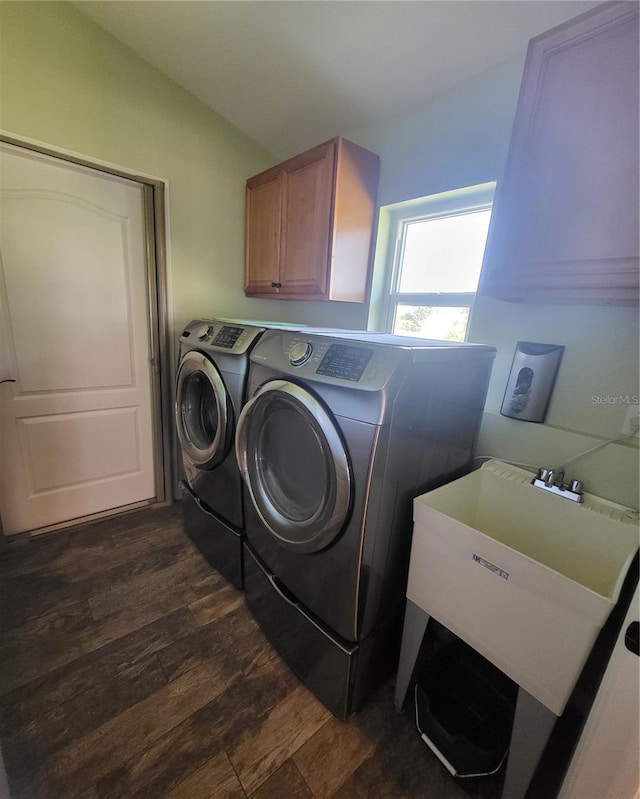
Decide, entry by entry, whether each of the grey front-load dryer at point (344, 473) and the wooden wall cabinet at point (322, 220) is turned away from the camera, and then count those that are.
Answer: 0

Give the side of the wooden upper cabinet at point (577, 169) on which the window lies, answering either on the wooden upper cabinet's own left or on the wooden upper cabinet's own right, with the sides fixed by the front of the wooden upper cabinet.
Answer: on the wooden upper cabinet's own right

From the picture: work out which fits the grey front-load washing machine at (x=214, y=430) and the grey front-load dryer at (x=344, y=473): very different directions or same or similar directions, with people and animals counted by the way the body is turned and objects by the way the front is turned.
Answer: same or similar directions

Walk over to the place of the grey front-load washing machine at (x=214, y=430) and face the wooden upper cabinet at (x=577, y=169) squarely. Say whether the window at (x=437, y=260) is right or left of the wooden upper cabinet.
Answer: left

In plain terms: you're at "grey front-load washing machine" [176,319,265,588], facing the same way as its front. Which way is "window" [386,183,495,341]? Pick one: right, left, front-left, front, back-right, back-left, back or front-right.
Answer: back-left

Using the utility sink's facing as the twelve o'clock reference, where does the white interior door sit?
The white interior door is roughly at 1 o'clock from the utility sink.

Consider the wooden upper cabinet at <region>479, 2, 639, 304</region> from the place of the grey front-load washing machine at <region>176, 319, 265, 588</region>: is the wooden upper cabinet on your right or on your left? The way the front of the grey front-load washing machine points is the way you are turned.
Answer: on your left

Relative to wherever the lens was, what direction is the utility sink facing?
facing the viewer and to the left of the viewer

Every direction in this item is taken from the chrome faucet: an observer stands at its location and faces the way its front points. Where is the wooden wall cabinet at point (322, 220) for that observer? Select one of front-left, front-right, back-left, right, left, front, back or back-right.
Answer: front-right

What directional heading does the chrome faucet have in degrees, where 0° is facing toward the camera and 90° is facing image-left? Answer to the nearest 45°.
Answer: approximately 45°

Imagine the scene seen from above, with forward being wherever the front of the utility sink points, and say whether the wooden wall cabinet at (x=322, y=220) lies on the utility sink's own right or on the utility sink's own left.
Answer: on the utility sink's own right

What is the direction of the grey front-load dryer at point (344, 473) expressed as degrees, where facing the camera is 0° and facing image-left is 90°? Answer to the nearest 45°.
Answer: approximately 45°

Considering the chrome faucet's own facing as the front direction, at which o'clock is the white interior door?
The white interior door is roughly at 1 o'clock from the chrome faucet.
